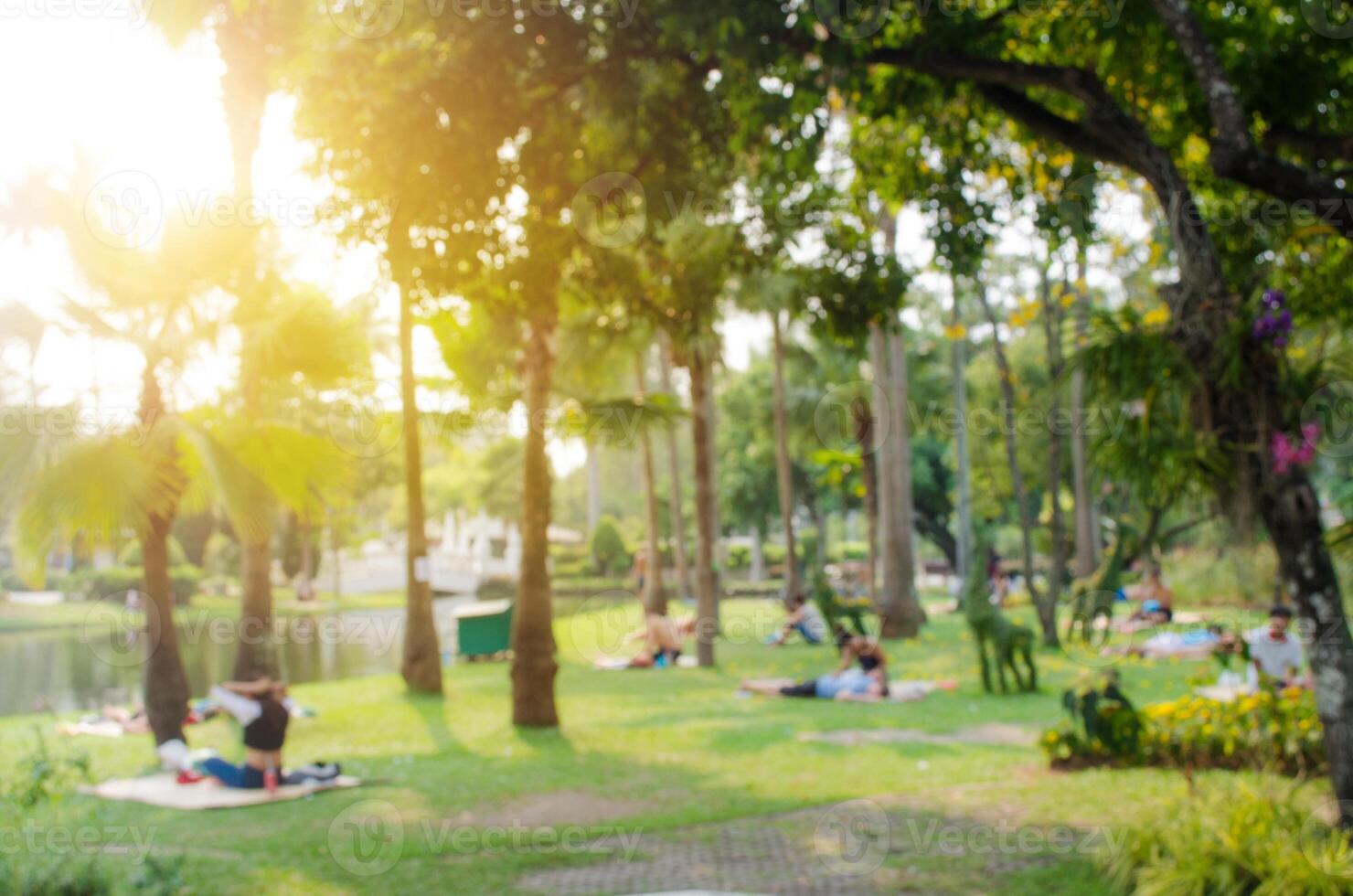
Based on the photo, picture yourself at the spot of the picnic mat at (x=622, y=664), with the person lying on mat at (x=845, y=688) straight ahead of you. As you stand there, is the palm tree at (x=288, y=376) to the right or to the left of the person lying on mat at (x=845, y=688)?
right

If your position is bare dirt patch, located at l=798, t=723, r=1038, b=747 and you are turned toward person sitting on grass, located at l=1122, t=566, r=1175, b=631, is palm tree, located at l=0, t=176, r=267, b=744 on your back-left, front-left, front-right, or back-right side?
back-left

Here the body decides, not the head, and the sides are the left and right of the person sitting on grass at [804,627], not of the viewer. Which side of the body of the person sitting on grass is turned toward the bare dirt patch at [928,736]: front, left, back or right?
left

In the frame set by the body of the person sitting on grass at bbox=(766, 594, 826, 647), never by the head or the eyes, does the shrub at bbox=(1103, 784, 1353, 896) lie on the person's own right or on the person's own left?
on the person's own left

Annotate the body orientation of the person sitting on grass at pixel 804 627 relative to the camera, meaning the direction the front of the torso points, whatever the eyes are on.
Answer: to the viewer's left
